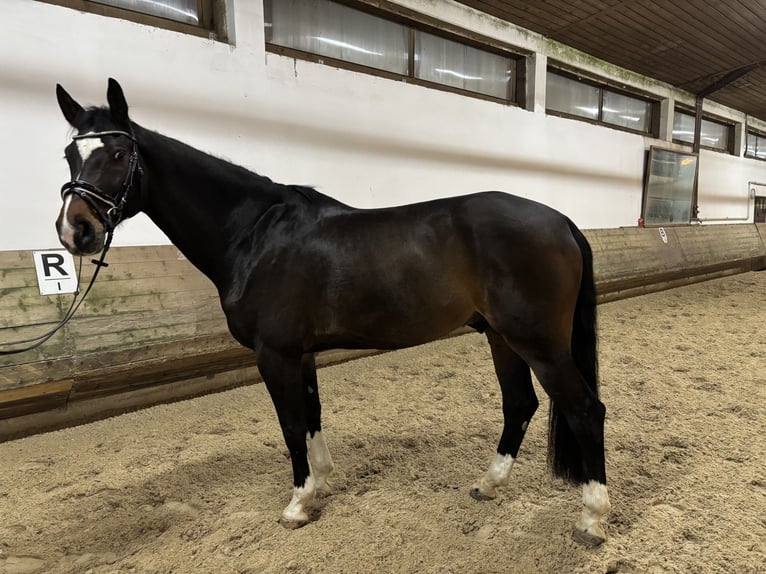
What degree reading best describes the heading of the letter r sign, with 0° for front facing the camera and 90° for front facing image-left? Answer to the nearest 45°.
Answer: approximately 0°

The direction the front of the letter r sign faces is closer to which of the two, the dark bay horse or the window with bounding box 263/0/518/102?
the dark bay horse

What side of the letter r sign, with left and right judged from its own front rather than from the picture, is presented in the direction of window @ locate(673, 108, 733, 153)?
left

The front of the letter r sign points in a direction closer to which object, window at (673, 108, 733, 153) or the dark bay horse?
the dark bay horse

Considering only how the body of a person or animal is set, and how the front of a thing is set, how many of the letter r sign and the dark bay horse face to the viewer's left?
1

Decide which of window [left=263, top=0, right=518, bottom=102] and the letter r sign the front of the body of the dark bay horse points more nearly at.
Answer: the letter r sign

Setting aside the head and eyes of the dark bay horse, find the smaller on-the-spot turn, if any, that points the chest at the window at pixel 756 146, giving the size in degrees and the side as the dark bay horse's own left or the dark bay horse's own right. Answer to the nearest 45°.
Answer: approximately 135° to the dark bay horse's own right

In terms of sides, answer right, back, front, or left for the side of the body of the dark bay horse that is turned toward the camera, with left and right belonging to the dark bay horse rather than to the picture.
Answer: left
